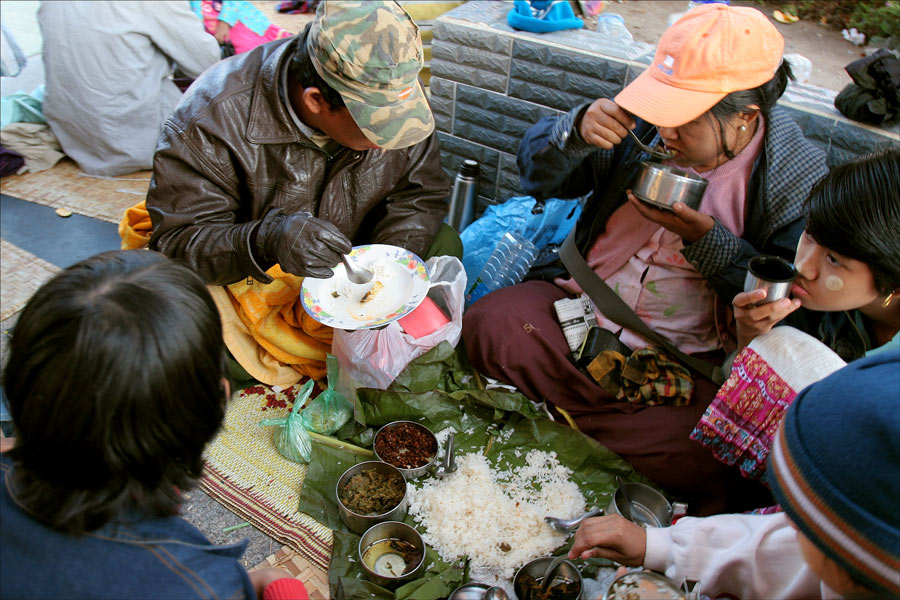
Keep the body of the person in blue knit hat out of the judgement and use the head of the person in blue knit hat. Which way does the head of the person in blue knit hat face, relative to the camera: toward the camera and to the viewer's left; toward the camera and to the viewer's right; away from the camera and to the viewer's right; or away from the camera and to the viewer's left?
away from the camera and to the viewer's left

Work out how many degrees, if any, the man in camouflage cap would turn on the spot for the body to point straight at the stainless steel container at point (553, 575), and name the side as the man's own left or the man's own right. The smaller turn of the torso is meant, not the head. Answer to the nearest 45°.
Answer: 0° — they already face it

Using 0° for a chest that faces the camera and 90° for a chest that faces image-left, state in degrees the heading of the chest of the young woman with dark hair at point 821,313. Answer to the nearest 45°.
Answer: approximately 45°

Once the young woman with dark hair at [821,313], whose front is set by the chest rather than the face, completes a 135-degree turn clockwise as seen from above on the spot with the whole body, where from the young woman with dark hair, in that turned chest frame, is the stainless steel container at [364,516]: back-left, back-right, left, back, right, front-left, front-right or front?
back-left

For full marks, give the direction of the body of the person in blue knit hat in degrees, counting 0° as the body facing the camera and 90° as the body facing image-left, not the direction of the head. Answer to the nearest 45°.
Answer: approximately 90°

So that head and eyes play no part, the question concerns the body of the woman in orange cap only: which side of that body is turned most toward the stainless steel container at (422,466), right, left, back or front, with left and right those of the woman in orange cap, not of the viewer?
front

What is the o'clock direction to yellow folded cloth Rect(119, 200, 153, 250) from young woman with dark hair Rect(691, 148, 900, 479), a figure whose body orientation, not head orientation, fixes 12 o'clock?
The yellow folded cloth is roughly at 1 o'clock from the young woman with dark hair.

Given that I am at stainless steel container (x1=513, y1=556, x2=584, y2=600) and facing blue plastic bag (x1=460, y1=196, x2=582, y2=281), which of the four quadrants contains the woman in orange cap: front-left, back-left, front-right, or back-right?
front-right

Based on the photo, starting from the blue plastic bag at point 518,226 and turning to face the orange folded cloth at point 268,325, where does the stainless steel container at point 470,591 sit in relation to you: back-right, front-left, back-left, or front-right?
front-left

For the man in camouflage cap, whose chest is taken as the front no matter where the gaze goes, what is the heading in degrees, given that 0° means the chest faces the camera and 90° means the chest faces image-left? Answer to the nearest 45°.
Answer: approximately 315°

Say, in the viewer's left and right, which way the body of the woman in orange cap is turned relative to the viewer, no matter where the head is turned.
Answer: facing the viewer and to the left of the viewer

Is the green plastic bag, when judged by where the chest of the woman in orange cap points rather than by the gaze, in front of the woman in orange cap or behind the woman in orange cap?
in front

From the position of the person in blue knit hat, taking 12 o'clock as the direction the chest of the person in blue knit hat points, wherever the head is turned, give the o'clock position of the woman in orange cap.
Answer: The woman in orange cap is roughly at 2 o'clock from the person in blue knit hat.
